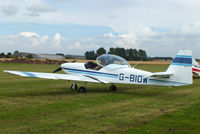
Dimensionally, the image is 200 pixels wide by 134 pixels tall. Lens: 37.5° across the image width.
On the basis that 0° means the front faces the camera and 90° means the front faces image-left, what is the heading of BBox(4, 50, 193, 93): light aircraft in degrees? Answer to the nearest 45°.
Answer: approximately 135°
